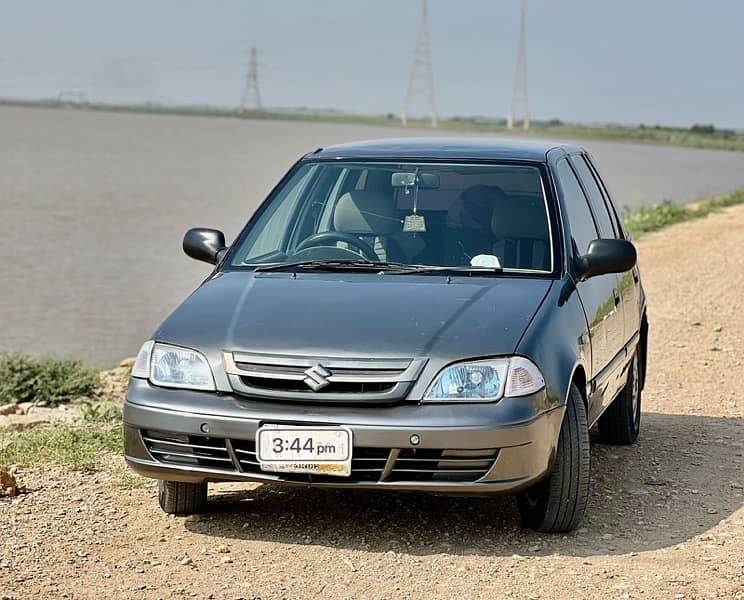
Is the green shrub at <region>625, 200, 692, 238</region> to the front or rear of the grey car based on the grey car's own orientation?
to the rear

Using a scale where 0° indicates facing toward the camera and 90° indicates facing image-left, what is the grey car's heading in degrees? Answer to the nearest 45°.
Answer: approximately 45°

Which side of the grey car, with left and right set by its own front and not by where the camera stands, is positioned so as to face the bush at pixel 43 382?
right
